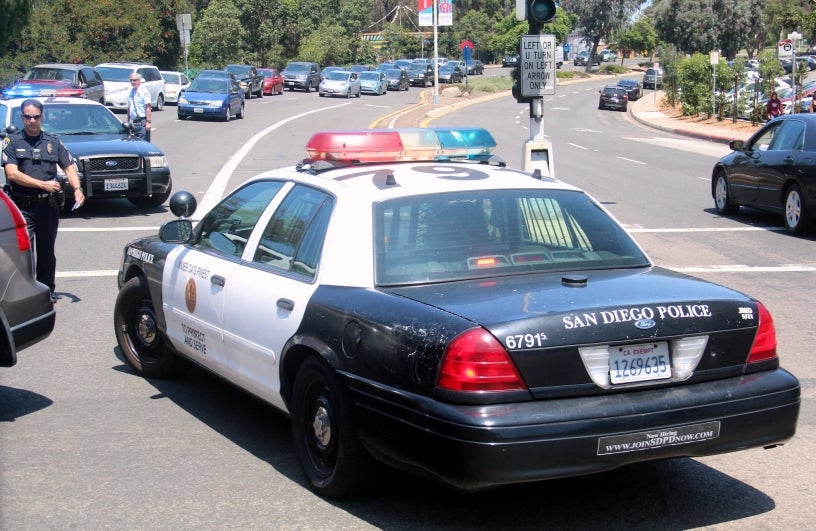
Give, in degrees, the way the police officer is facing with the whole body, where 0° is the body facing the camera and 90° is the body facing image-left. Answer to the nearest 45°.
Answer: approximately 0°

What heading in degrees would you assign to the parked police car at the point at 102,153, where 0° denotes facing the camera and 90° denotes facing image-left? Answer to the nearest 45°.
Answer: approximately 315°

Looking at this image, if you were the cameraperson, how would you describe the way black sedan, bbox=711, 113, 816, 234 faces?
facing away from the viewer and to the left of the viewer

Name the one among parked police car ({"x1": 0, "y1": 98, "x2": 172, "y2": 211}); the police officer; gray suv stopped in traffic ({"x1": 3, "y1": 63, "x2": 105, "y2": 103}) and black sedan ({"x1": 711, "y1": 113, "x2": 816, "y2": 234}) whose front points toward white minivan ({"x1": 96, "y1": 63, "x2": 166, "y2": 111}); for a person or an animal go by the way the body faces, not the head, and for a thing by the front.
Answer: the black sedan

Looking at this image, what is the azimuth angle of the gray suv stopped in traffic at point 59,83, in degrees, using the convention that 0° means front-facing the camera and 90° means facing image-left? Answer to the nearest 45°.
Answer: approximately 45°

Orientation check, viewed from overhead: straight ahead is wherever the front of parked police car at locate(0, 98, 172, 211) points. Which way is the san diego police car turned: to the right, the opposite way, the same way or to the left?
the opposite way

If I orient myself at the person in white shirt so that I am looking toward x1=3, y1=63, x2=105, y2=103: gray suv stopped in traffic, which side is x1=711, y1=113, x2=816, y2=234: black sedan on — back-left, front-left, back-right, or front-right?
back-right
